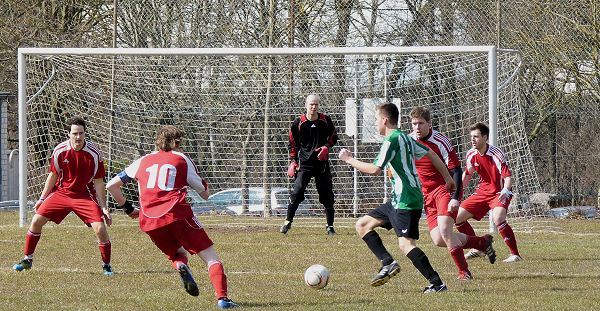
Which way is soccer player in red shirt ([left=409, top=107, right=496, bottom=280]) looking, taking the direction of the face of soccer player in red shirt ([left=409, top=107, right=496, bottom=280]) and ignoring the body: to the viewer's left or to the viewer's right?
to the viewer's left

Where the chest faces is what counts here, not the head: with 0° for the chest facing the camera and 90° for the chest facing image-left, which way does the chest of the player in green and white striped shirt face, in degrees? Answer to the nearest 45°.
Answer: approximately 90°

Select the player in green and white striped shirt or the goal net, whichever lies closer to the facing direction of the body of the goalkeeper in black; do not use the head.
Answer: the player in green and white striped shirt

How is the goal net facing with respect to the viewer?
toward the camera

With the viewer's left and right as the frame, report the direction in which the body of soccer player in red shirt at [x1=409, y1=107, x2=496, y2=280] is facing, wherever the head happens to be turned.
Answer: facing the viewer and to the left of the viewer

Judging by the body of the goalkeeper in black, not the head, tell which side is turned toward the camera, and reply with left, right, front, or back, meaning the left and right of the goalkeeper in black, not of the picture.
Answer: front

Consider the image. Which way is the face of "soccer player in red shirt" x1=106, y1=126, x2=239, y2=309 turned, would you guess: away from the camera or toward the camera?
away from the camera

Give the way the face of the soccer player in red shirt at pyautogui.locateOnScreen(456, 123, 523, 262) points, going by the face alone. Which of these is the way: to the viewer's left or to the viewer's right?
to the viewer's left

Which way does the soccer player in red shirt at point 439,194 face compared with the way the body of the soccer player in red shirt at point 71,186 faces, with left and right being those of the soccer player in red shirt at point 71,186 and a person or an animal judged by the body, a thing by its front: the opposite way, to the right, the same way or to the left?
to the right

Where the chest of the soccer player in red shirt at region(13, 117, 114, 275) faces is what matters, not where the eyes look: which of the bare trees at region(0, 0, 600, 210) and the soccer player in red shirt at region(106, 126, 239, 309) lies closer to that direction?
the soccer player in red shirt

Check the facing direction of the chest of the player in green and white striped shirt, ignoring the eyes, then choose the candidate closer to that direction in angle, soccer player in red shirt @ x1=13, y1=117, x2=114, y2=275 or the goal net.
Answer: the soccer player in red shirt
